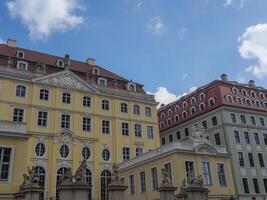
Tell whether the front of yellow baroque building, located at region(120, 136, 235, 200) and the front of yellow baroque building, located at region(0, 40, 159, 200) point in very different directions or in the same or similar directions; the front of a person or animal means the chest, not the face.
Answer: same or similar directions

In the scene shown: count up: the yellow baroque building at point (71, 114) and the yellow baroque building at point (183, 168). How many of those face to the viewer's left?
0

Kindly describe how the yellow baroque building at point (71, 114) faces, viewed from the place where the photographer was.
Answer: facing the viewer and to the right of the viewer

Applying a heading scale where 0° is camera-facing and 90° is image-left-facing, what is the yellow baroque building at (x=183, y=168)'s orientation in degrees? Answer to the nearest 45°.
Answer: approximately 315°

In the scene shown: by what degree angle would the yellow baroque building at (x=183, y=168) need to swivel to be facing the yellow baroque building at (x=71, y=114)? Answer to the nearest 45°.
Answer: approximately 135° to its right
